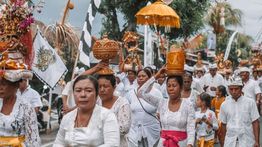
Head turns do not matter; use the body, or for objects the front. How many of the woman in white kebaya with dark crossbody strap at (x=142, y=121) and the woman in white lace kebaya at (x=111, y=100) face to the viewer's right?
0

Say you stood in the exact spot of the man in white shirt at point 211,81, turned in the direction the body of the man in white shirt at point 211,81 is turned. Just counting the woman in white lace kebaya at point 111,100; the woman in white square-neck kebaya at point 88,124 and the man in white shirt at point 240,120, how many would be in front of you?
3

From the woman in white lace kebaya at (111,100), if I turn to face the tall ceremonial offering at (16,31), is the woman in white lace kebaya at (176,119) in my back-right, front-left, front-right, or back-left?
back-left

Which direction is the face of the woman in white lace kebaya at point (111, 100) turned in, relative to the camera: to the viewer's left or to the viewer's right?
to the viewer's left

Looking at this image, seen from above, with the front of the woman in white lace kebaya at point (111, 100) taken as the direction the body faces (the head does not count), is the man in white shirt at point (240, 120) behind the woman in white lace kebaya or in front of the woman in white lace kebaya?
behind

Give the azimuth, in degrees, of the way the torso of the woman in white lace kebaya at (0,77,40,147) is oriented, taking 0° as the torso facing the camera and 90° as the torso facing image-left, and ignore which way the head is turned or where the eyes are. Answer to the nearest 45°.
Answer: approximately 45°

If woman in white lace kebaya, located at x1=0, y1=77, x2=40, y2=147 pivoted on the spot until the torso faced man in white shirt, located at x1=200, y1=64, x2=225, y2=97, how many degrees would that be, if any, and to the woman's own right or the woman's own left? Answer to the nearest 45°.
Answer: approximately 180°

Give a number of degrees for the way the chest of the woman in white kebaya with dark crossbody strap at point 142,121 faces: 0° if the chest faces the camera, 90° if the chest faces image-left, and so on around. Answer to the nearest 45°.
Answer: approximately 45°

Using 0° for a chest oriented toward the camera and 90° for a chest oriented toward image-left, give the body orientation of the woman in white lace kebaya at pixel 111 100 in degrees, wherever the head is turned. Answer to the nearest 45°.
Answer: approximately 45°

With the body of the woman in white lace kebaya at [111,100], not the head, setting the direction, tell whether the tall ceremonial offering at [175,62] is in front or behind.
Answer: behind

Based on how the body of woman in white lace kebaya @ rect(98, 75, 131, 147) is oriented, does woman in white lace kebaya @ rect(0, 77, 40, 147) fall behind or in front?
in front
